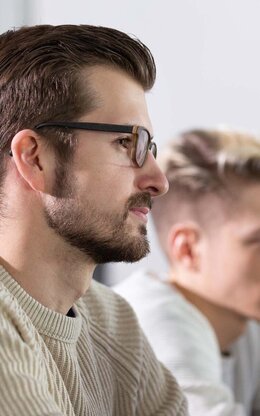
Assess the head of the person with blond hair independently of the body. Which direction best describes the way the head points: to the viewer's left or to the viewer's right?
to the viewer's right

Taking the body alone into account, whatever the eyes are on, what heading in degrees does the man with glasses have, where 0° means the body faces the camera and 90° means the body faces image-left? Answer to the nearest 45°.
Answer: approximately 270°

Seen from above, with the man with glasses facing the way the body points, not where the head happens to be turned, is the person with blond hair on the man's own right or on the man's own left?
on the man's own left

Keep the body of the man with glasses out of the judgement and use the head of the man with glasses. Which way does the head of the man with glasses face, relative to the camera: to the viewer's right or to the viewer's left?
to the viewer's right
